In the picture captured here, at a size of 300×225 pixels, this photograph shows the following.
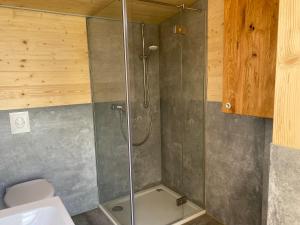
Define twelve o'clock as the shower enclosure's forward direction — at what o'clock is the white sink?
The white sink is roughly at 2 o'clock from the shower enclosure.

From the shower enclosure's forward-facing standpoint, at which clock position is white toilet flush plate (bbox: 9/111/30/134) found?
The white toilet flush plate is roughly at 4 o'clock from the shower enclosure.

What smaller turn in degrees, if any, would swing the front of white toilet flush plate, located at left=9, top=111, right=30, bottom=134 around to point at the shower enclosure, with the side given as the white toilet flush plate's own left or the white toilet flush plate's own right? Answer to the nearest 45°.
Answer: approximately 90° to the white toilet flush plate's own left

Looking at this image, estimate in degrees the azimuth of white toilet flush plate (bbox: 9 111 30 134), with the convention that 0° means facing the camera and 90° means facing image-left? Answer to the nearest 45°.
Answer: approximately 0°

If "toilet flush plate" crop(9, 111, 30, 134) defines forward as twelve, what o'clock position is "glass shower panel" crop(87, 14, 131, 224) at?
The glass shower panel is roughly at 10 o'clock from the toilet flush plate.

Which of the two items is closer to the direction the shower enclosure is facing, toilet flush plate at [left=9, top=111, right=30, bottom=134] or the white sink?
the white sink

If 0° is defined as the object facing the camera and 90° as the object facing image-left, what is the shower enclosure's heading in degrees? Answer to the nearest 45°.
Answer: approximately 315°

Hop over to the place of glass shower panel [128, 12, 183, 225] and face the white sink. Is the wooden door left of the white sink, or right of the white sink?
left

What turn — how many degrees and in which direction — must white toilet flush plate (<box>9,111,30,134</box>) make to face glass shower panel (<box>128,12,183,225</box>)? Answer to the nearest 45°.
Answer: approximately 90° to its left
